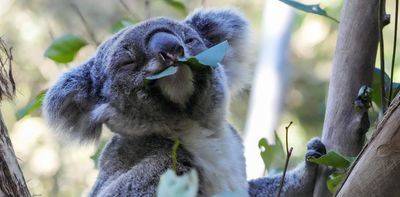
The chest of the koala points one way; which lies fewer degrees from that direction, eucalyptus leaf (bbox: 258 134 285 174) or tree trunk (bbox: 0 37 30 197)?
the eucalyptus leaf

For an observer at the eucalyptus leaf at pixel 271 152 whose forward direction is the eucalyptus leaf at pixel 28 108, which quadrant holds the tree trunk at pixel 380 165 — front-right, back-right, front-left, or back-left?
back-left

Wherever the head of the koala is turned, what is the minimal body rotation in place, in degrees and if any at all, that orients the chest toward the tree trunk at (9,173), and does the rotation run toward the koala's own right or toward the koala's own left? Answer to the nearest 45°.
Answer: approximately 90° to the koala's own right
